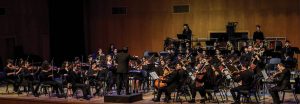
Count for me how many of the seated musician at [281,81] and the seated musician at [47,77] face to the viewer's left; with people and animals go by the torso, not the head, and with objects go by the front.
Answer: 1

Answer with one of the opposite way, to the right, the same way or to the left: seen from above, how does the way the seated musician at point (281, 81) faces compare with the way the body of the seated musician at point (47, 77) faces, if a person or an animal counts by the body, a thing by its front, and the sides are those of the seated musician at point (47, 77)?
the opposite way

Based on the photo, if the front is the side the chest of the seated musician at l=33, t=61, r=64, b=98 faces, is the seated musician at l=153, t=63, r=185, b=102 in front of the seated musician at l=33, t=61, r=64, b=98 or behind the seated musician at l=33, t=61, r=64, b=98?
in front

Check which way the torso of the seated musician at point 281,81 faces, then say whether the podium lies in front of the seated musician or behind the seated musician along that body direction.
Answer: in front

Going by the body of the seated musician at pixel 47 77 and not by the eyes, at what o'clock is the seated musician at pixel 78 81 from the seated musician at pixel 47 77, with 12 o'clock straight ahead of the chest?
the seated musician at pixel 78 81 is roughly at 12 o'clock from the seated musician at pixel 47 77.

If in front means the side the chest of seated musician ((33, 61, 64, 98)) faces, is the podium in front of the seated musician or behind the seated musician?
in front

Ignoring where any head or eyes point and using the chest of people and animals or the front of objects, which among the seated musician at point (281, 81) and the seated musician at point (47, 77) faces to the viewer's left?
the seated musician at point (281, 81)

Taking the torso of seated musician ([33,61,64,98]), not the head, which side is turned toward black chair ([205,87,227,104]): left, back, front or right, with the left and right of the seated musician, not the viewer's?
front

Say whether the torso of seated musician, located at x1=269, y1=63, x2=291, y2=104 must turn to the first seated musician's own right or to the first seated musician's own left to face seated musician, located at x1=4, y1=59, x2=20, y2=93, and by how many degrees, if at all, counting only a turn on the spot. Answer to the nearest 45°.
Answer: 0° — they already face them

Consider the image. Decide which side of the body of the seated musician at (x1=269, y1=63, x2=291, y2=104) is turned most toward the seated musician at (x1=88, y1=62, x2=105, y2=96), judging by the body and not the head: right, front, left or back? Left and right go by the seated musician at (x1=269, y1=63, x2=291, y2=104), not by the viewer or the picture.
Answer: front

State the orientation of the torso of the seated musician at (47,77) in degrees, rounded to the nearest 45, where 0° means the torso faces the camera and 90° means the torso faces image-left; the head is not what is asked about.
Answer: approximately 315°

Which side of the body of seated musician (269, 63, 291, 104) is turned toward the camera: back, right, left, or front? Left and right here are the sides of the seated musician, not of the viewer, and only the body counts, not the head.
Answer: left
